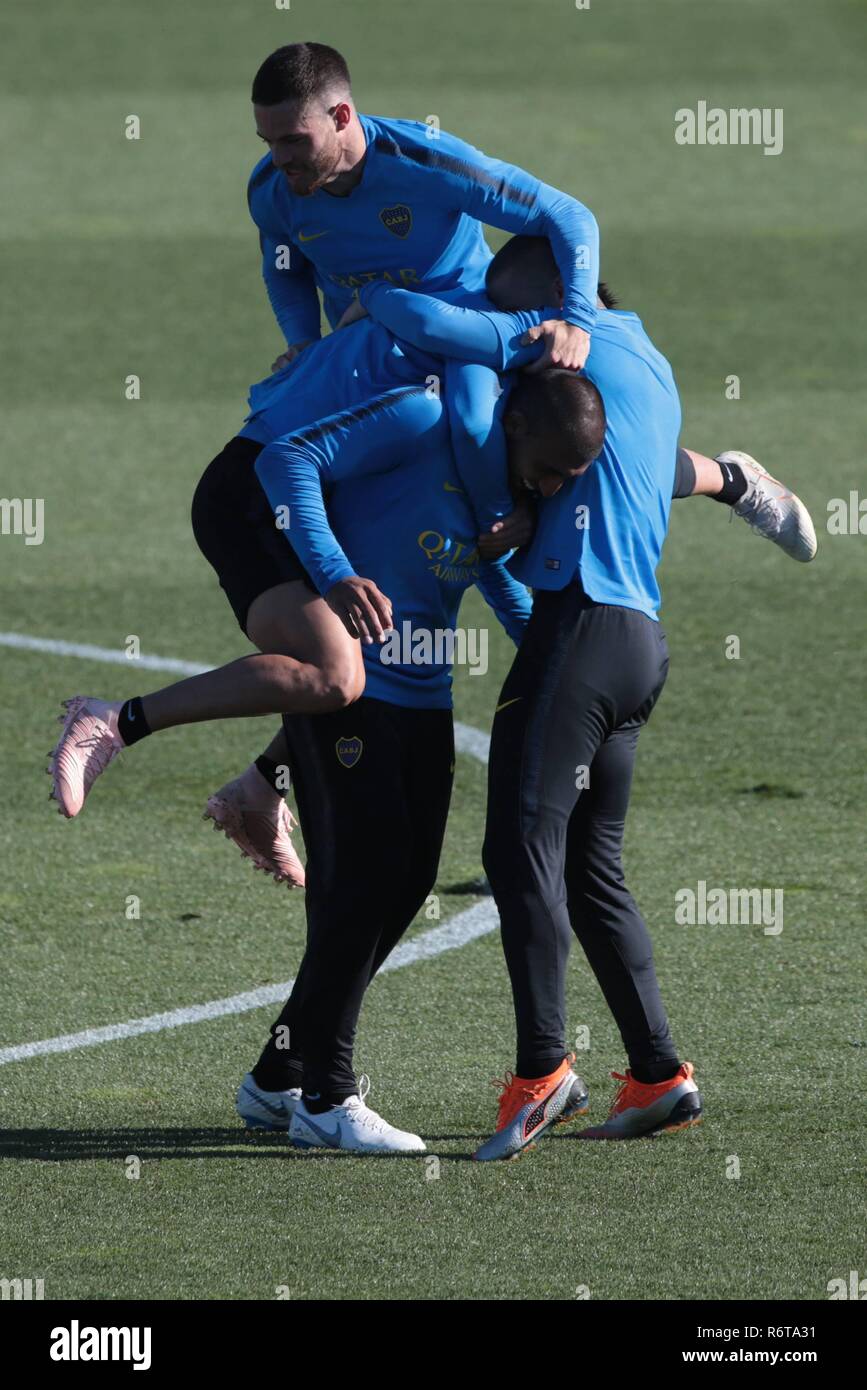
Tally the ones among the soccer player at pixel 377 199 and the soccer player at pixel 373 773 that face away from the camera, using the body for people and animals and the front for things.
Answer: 0

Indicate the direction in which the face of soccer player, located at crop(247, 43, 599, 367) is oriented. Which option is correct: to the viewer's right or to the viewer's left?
to the viewer's left

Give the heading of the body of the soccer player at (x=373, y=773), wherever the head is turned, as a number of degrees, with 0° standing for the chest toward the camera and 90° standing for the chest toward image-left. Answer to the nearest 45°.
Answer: approximately 315°

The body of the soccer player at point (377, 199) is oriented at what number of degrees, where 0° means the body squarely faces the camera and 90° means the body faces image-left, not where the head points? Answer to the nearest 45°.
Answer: approximately 45°
